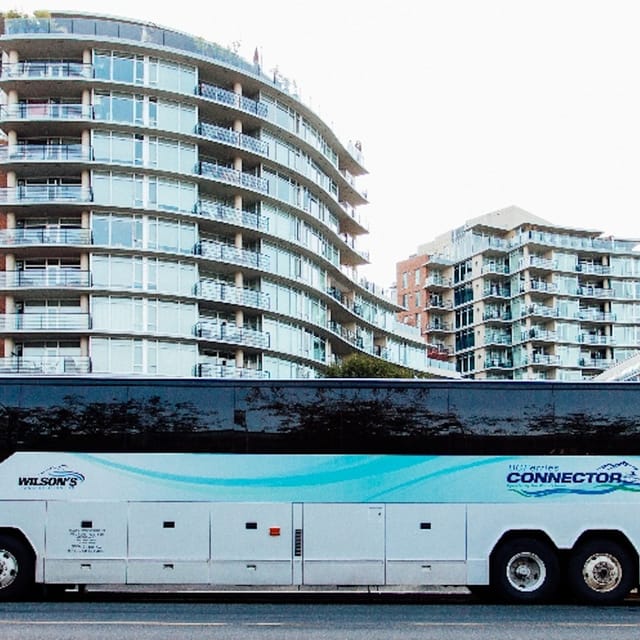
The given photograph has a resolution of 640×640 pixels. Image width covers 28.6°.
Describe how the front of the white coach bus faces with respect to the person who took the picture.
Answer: facing to the left of the viewer
